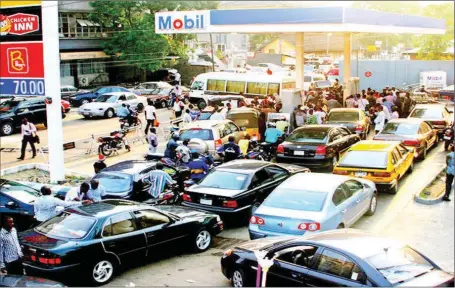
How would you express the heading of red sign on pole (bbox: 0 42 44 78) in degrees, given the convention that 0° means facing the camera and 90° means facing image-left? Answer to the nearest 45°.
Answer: approximately 0°

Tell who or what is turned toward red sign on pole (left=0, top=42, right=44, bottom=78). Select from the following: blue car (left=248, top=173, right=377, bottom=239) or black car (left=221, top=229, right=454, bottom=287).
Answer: the black car

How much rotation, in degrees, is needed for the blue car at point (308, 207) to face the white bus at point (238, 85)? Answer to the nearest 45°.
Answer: approximately 45° to its left

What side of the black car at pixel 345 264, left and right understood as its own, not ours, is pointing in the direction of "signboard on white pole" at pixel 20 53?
front

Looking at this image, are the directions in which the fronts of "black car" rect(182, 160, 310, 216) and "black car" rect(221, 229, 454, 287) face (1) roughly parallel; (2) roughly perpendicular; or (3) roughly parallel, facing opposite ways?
roughly perpendicular

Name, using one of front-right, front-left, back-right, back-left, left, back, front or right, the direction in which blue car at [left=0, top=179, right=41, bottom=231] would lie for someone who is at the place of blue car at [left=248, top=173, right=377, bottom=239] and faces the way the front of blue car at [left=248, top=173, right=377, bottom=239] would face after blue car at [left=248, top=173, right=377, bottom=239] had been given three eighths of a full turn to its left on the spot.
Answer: front

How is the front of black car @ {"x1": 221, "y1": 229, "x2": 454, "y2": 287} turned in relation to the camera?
facing away from the viewer and to the left of the viewer

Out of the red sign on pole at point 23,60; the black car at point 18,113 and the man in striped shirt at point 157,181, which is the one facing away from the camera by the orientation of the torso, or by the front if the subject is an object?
the man in striped shirt

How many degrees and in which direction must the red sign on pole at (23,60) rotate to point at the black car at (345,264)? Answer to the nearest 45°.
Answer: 0° — it already faces it

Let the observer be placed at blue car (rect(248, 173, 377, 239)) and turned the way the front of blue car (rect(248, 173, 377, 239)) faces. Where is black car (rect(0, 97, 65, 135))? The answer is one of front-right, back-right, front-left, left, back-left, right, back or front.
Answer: left

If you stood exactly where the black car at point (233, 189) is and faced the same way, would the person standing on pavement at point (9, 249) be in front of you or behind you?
behind

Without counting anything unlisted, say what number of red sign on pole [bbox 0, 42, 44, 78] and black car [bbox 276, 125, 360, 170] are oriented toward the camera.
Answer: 1

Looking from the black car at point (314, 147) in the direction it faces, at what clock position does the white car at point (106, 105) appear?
The white car is roughly at 9 o'clock from the black car.

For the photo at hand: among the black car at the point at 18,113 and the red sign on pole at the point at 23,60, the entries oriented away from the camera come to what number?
0

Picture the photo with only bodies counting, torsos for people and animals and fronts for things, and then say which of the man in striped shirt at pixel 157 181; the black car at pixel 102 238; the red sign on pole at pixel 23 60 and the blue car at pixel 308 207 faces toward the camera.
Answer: the red sign on pole

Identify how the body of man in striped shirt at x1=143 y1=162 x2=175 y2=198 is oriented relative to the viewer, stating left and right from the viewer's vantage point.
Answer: facing away from the viewer

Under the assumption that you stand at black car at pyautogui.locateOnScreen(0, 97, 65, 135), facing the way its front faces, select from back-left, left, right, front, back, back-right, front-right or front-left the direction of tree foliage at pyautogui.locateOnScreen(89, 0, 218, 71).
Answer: back
